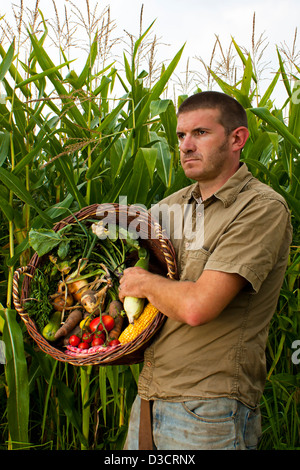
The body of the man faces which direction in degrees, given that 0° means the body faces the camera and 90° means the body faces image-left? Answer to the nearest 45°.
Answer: approximately 45°

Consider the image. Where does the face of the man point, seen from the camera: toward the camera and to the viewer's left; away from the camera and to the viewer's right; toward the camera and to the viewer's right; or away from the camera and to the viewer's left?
toward the camera and to the viewer's left
